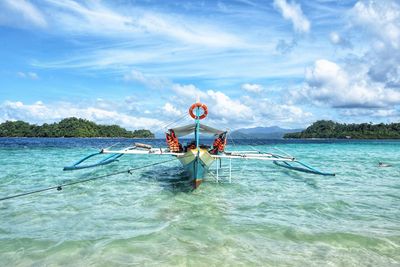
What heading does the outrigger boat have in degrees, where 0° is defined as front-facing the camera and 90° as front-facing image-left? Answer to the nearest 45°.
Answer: approximately 0°
